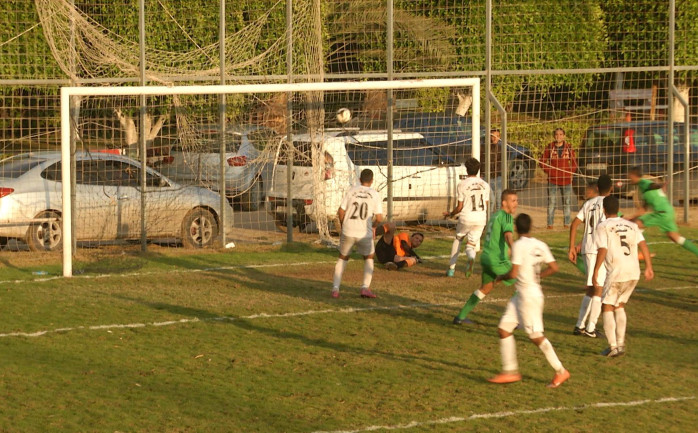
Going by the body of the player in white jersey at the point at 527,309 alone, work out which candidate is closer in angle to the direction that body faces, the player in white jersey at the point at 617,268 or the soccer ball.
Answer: the soccer ball

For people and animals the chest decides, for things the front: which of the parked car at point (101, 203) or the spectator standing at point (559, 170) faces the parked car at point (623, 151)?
the parked car at point (101, 203)

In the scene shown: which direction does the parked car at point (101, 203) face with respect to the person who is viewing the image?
facing to the right of the viewer

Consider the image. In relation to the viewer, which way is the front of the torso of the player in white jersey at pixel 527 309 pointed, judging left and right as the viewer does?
facing away from the viewer and to the left of the viewer

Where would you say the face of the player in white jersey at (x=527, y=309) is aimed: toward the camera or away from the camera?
away from the camera

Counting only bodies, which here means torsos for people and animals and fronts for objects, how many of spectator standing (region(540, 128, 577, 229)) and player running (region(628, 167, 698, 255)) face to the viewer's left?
1

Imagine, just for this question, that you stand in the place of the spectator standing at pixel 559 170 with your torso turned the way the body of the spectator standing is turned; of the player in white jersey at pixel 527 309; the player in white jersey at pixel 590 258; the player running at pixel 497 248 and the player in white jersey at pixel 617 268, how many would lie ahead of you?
4

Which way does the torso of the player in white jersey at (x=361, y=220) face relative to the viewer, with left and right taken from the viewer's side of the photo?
facing away from the viewer

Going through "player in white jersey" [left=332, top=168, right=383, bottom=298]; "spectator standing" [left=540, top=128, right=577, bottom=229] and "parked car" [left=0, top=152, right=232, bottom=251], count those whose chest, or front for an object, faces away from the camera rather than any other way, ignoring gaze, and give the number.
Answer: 1

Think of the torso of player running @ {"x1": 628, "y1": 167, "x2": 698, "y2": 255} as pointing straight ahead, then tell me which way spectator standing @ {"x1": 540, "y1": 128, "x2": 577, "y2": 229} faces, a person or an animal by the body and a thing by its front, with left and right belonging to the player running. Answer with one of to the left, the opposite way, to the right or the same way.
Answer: to the left

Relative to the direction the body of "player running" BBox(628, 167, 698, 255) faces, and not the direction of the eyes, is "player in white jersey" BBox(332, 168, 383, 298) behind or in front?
in front

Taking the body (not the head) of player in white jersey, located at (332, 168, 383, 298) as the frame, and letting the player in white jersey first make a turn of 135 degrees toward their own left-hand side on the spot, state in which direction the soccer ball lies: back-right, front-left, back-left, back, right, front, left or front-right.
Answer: back-right

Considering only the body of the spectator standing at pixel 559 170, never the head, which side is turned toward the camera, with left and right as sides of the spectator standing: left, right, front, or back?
front

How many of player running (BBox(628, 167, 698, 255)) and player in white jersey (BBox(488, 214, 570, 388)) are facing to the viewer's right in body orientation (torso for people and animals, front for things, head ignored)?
0

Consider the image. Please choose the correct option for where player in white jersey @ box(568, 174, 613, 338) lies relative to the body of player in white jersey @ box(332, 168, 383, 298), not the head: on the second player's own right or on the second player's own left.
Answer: on the second player's own right

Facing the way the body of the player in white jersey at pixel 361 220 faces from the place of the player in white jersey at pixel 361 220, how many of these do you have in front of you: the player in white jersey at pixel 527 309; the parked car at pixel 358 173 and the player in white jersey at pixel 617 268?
1

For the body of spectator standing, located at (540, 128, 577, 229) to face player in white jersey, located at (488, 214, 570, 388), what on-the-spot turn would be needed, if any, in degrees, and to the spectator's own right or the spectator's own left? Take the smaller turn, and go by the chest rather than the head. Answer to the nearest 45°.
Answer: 0° — they already face them

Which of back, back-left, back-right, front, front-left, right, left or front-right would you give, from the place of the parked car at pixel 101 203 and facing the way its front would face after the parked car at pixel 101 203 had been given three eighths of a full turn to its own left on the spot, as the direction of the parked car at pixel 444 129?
back-right
